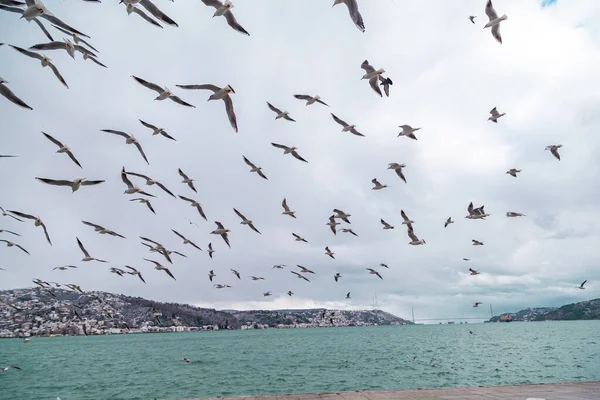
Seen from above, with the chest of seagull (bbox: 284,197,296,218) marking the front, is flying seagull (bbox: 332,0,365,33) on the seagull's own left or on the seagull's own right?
on the seagull's own left

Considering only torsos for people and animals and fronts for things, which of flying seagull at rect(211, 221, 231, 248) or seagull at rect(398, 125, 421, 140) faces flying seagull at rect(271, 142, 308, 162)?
the seagull

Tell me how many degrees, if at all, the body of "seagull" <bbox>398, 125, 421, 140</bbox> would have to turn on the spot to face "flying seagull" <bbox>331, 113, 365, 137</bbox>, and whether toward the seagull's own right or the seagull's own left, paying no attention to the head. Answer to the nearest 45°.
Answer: approximately 45° to the seagull's own left

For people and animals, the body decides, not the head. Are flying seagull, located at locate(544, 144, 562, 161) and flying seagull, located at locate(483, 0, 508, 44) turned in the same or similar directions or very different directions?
same or similar directions

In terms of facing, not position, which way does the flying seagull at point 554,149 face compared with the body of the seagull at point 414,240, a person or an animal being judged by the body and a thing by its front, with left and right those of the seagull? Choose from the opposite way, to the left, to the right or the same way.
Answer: the same way
